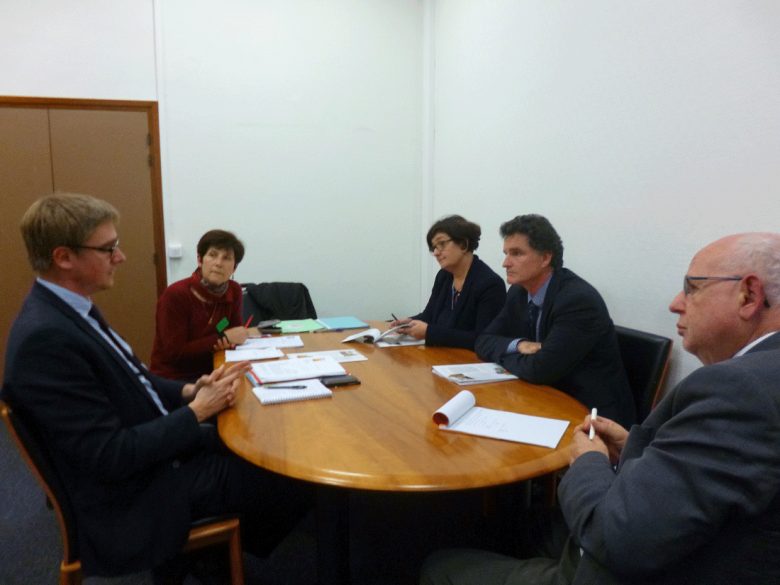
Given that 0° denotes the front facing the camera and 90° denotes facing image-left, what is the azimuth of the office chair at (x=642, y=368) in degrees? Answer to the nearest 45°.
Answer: approximately 45°

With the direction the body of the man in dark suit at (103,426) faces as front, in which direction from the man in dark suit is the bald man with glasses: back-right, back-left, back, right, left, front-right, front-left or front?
front-right

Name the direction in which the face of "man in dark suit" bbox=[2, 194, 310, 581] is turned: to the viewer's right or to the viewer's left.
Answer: to the viewer's right

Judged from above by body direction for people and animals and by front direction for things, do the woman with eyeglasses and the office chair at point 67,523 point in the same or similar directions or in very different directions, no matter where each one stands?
very different directions

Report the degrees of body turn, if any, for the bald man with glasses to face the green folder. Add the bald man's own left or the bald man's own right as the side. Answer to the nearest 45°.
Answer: approximately 45° to the bald man's own right

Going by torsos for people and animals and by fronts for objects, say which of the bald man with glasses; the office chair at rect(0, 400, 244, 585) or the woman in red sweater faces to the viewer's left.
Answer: the bald man with glasses

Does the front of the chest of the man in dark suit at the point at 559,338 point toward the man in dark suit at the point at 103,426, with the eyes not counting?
yes

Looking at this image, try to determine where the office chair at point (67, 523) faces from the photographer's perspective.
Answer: facing to the right of the viewer

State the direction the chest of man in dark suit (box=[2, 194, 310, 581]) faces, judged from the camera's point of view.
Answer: to the viewer's right

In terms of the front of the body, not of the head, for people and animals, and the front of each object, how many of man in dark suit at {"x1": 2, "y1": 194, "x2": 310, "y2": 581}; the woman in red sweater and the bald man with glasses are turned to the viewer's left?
1

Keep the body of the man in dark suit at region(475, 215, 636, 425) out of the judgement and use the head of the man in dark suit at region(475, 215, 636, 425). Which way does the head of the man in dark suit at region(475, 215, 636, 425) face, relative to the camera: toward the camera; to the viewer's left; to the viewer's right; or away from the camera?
to the viewer's left

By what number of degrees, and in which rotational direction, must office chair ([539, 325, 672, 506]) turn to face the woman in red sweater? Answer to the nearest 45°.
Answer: approximately 45° to its right

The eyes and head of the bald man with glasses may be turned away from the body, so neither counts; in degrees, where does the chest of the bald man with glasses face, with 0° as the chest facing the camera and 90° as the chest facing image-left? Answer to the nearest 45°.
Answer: approximately 90°
